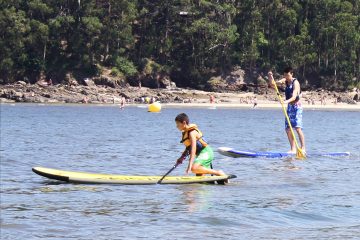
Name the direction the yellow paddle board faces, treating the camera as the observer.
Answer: facing to the left of the viewer

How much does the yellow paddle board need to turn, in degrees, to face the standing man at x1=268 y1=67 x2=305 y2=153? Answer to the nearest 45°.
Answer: approximately 135° to its right

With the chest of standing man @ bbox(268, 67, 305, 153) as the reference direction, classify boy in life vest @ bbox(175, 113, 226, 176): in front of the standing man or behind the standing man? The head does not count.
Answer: in front

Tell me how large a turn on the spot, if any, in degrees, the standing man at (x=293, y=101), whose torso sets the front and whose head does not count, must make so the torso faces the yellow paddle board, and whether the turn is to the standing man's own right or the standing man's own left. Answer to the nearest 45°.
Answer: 0° — they already face it

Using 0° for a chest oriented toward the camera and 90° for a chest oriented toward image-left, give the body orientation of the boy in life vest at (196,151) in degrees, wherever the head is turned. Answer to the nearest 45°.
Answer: approximately 90°
